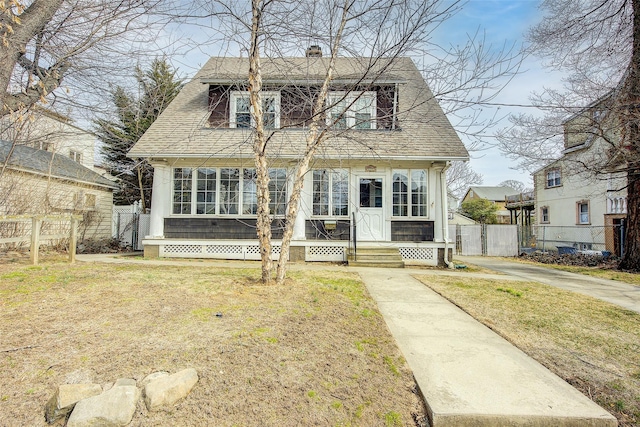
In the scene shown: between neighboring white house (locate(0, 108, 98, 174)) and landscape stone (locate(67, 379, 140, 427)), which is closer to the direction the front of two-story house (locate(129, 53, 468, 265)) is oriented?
the landscape stone

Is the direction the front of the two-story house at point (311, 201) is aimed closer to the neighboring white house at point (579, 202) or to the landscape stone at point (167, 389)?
the landscape stone

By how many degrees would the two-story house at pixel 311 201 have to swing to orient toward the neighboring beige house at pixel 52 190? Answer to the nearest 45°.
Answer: approximately 90° to its right

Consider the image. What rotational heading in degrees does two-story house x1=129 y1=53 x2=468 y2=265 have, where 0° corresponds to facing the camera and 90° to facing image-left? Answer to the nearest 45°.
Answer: approximately 0°

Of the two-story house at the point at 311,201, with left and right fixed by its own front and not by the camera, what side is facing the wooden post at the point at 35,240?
right

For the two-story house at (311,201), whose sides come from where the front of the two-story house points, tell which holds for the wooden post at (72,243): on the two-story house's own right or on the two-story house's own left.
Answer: on the two-story house's own right

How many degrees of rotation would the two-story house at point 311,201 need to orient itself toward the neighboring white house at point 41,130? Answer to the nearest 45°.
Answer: approximately 90° to its right

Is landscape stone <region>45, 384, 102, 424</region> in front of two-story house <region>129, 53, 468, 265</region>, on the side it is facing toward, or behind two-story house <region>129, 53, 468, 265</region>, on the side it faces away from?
in front

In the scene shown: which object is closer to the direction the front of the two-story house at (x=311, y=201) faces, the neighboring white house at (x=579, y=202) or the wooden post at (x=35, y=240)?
the wooden post

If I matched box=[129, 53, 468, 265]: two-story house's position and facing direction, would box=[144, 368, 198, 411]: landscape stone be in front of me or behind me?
in front

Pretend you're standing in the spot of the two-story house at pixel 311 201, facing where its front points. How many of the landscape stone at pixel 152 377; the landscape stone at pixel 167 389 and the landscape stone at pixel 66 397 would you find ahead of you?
3
